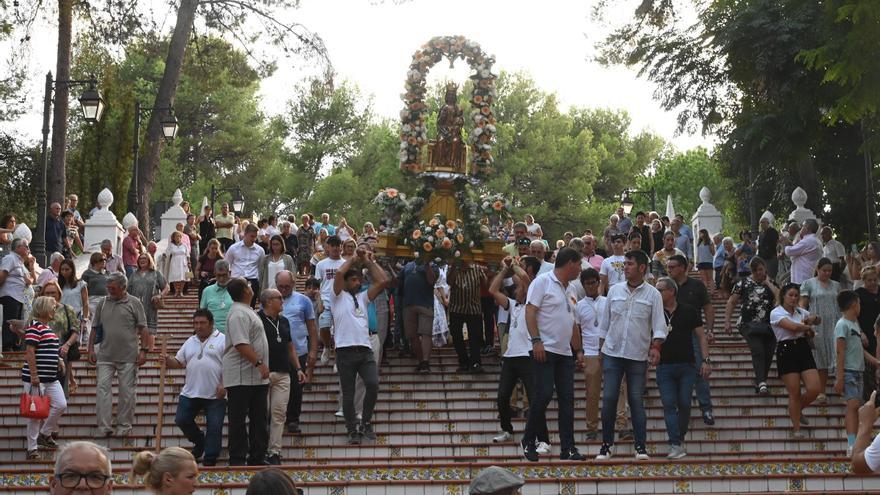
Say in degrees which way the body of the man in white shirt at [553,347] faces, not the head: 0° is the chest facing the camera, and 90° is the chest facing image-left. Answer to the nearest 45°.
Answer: approximately 315°

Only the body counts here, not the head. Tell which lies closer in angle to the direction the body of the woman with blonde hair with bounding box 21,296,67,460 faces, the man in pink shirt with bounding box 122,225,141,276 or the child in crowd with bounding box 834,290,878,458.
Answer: the child in crowd

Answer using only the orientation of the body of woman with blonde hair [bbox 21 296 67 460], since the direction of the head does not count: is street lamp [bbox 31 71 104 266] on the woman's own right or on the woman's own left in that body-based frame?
on the woman's own left
